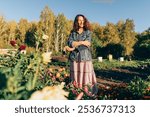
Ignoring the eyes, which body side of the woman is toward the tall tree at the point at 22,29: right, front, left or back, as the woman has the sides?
back

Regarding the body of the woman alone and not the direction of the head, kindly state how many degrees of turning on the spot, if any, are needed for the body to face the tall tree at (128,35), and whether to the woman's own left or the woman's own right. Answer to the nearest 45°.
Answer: approximately 180°

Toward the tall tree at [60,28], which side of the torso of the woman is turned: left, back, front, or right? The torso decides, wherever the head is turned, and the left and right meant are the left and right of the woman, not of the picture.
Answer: back

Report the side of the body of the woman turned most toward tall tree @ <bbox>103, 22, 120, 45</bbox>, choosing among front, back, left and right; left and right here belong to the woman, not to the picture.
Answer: back

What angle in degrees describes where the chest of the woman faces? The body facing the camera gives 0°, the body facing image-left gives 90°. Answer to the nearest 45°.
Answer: approximately 0°

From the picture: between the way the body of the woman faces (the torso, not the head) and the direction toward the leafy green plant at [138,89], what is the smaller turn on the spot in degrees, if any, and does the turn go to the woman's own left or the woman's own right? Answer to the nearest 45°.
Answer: approximately 90° to the woman's own left
